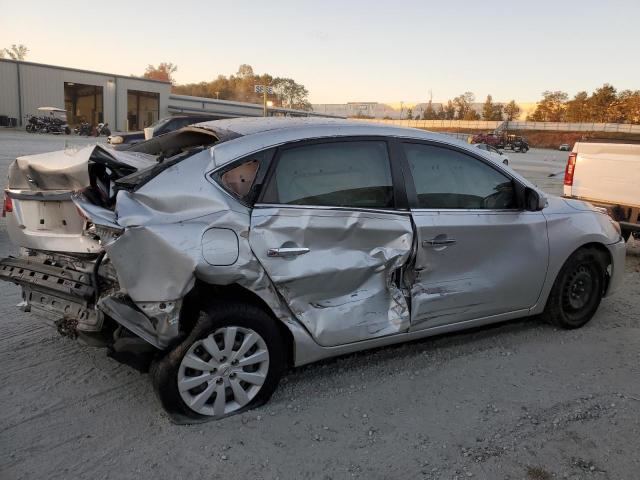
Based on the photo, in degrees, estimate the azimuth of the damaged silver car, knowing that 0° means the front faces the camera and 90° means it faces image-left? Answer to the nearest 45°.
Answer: approximately 225°

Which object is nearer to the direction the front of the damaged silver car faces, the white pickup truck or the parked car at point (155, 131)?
the white pickup truck

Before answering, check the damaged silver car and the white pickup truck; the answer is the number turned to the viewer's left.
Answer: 0

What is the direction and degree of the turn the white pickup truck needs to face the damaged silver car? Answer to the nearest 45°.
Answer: approximately 135° to its right

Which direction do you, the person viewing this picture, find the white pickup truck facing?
facing away from the viewer and to the right of the viewer

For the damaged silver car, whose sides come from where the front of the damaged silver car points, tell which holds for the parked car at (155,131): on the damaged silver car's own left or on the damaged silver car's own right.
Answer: on the damaged silver car's own left

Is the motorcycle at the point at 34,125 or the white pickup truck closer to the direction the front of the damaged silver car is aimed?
the white pickup truck

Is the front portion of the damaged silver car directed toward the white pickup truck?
yes

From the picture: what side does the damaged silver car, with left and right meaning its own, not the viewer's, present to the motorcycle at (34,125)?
left

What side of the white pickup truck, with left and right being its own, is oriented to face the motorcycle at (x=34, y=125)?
left
